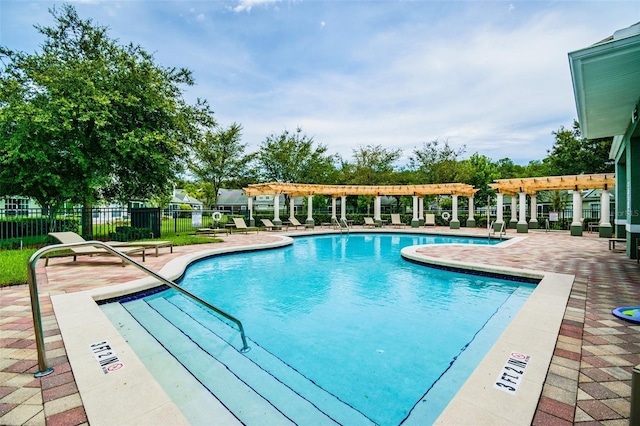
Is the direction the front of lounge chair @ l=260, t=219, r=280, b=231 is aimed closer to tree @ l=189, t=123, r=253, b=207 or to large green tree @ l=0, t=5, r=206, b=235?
the large green tree

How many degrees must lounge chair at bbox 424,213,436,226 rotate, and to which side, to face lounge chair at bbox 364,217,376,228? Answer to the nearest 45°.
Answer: approximately 45° to its right

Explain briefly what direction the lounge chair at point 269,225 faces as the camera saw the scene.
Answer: facing the viewer and to the right of the viewer

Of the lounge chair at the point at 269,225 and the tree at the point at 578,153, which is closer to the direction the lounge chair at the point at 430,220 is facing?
the lounge chair

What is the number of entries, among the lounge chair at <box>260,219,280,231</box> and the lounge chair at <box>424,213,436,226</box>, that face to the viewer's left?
0

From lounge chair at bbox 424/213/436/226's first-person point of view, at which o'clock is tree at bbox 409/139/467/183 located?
The tree is roughly at 6 o'clock from the lounge chair.

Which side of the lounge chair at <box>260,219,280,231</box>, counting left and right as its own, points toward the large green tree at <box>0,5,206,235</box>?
right

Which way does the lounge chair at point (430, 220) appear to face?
toward the camera

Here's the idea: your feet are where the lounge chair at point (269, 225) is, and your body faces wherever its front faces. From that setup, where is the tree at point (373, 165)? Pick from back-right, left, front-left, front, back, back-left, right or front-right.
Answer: left

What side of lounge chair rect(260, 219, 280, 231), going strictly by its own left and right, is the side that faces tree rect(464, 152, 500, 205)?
left

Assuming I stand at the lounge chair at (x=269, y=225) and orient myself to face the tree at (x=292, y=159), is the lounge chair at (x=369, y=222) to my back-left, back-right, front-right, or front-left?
front-right

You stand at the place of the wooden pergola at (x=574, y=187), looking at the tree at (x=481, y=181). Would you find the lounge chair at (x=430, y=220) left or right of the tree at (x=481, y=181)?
left

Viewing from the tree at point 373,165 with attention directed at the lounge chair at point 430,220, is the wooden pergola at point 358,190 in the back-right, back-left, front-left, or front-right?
front-right
